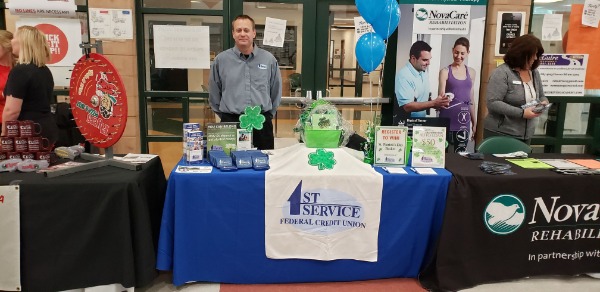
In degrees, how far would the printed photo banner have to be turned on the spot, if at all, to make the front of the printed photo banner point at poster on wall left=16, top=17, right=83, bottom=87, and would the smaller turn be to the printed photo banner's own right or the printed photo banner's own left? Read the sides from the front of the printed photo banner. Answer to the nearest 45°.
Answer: approximately 90° to the printed photo banner's own right

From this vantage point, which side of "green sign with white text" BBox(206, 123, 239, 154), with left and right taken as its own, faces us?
front

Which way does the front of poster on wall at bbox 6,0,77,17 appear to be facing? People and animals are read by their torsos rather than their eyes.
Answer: toward the camera

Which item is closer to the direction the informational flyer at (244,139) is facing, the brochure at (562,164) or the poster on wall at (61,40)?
the brochure

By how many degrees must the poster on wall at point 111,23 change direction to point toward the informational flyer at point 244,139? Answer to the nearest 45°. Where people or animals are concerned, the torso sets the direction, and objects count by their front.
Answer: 0° — it already faces it

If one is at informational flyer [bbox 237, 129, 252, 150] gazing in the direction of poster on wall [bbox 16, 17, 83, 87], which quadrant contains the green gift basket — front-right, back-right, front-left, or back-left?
back-right

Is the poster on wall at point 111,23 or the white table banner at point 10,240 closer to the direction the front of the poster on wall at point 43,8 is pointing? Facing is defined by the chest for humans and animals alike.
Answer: the white table banner

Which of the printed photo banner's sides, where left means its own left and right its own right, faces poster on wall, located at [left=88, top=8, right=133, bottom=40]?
right

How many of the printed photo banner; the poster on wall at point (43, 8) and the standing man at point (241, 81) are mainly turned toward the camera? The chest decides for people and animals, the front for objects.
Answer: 3

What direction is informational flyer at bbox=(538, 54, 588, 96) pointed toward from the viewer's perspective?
toward the camera

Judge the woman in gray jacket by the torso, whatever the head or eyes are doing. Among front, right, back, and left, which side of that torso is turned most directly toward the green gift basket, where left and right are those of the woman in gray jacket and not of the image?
right

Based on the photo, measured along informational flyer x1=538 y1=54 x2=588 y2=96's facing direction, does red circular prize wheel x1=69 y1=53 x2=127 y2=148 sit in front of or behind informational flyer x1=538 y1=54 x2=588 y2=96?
in front

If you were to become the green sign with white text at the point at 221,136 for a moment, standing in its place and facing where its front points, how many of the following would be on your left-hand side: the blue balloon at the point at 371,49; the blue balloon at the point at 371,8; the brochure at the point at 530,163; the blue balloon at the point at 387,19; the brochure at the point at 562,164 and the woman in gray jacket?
6
